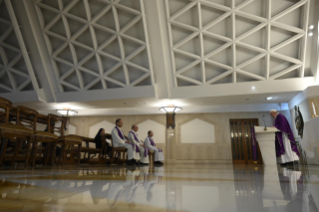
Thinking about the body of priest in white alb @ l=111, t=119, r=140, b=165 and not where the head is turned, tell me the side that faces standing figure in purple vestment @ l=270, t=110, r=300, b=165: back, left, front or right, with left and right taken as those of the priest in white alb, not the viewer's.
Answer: front

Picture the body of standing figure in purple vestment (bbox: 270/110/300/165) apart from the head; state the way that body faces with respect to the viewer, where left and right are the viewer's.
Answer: facing to the left of the viewer

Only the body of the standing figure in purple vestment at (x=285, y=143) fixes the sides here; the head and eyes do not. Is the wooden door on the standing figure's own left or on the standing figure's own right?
on the standing figure's own right

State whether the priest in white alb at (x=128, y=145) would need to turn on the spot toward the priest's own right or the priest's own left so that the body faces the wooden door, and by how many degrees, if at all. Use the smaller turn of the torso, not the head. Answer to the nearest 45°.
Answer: approximately 45° to the priest's own left

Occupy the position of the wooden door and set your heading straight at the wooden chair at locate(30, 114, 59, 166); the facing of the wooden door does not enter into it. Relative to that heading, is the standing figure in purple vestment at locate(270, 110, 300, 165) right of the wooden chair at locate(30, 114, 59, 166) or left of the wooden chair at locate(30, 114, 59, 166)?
left

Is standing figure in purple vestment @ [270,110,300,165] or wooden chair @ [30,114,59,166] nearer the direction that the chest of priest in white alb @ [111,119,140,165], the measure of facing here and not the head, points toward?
the standing figure in purple vestment

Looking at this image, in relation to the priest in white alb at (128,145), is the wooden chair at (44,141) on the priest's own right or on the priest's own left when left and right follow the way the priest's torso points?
on the priest's own right

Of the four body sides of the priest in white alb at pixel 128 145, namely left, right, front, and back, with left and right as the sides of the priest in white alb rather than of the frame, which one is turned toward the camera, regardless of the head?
right

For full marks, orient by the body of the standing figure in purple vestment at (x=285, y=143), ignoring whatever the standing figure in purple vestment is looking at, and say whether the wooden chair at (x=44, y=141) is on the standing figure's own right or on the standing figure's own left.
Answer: on the standing figure's own left

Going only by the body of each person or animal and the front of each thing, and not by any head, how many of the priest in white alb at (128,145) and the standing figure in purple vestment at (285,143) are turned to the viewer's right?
1

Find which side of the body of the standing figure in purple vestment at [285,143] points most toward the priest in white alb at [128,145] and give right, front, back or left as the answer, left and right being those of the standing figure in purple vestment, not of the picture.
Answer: front
